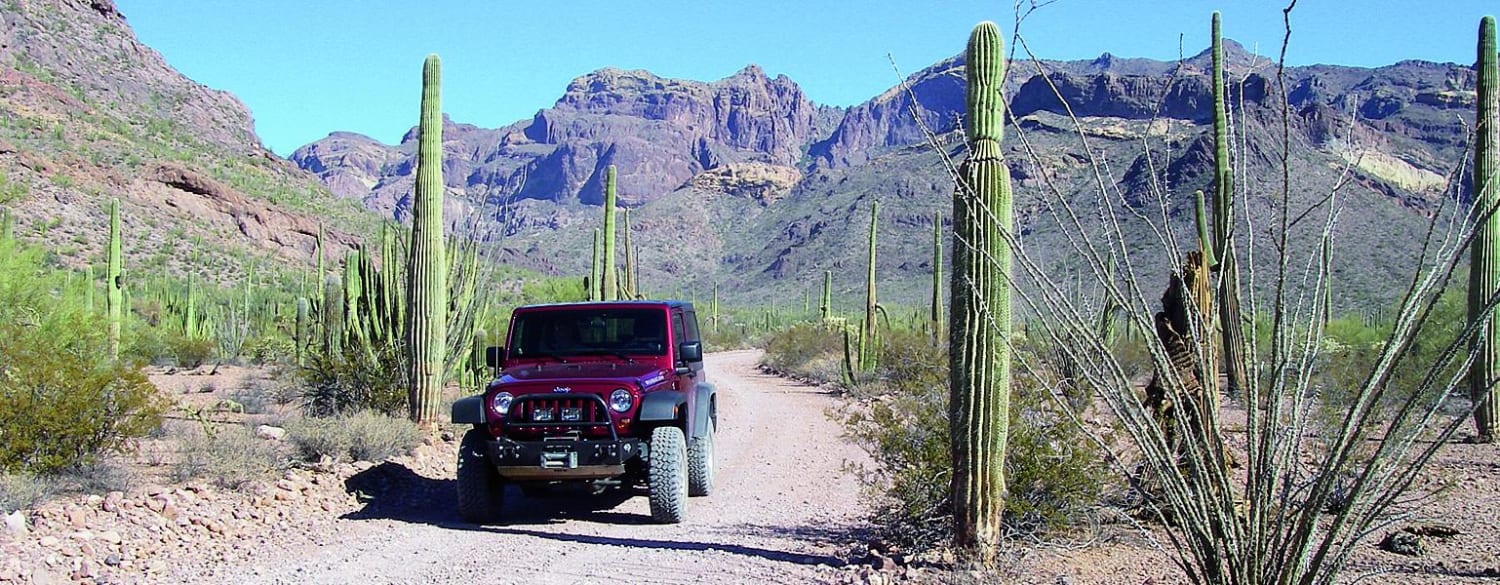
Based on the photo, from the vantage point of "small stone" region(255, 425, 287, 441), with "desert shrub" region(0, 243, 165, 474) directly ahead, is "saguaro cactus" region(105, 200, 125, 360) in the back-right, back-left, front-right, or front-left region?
back-right

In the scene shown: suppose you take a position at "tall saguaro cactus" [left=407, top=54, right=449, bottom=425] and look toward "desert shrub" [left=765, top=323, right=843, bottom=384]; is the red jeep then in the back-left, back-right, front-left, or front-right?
back-right

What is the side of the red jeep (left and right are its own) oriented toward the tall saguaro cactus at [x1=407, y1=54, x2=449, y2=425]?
back

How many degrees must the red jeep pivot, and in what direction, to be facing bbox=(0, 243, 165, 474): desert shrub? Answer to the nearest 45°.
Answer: approximately 90° to its right

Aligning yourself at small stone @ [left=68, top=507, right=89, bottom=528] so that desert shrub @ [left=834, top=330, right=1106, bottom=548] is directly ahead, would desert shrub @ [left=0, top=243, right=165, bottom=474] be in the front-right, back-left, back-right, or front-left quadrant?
back-left

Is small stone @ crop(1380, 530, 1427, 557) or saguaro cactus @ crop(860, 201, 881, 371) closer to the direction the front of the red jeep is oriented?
the small stone

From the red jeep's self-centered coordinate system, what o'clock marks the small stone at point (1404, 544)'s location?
The small stone is roughly at 10 o'clock from the red jeep.

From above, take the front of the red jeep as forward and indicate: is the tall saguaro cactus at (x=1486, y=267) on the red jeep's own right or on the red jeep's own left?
on the red jeep's own left

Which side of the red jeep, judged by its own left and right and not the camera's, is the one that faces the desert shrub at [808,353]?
back

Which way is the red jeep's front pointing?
toward the camera

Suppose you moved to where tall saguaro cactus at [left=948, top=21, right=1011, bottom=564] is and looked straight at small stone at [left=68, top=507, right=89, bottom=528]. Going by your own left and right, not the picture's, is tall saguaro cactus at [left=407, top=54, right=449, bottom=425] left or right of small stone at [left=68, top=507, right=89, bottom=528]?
right

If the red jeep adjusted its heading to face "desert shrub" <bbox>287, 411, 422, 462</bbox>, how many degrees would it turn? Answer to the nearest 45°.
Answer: approximately 135° to its right

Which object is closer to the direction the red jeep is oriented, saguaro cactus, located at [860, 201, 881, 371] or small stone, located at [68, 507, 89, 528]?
the small stone
